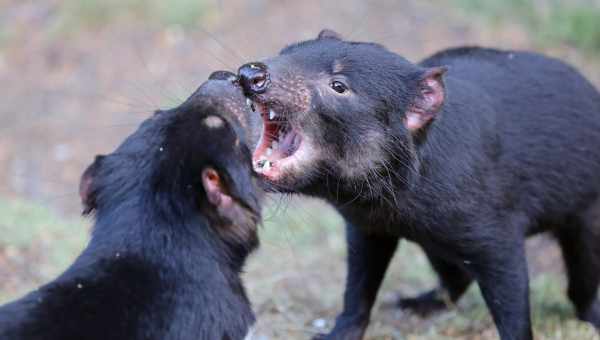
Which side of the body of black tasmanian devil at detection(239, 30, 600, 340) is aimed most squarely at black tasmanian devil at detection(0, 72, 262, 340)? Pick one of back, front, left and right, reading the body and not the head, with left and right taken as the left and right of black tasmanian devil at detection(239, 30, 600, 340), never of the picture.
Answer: front

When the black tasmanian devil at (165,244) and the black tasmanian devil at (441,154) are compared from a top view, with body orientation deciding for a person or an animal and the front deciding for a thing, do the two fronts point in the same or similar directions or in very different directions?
very different directions

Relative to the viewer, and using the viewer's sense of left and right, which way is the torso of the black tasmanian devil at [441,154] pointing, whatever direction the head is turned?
facing the viewer and to the left of the viewer

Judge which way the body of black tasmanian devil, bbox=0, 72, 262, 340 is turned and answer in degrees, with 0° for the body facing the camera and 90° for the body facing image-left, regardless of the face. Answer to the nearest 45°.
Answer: approximately 225°

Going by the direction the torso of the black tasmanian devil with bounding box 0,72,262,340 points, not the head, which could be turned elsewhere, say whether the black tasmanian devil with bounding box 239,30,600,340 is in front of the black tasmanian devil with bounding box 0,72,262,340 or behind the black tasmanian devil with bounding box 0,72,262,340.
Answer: in front
